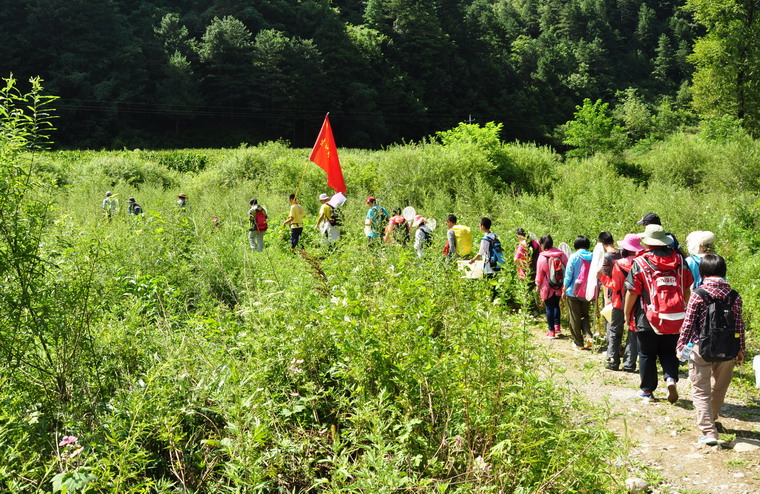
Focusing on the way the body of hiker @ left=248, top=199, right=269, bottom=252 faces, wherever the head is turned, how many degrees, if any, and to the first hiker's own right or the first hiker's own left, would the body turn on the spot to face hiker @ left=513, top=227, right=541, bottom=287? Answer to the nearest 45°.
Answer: approximately 180°

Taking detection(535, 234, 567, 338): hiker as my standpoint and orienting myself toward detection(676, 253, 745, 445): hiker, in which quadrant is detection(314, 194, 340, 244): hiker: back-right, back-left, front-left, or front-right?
back-right

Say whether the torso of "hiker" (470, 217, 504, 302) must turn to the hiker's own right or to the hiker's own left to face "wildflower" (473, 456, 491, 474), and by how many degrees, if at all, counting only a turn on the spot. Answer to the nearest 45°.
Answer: approximately 135° to the hiker's own left

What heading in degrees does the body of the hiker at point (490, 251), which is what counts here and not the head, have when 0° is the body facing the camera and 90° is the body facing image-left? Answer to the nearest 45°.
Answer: approximately 135°

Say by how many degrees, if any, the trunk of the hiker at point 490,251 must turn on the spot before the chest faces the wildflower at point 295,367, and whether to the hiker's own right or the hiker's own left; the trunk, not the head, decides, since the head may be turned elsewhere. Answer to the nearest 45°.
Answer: approximately 135° to the hiker's own left

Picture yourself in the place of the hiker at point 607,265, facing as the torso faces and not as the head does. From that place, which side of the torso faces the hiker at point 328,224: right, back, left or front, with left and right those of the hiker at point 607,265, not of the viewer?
front

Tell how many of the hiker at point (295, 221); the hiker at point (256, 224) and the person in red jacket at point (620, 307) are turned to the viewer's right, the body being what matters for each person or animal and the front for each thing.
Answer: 0

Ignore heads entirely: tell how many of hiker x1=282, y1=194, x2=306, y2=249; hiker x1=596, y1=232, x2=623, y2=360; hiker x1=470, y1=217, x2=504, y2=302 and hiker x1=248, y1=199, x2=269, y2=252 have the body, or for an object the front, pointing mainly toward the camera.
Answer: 0

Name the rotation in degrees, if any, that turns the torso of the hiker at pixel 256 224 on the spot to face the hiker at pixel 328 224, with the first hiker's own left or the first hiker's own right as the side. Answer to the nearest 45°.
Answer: approximately 135° to the first hiker's own right

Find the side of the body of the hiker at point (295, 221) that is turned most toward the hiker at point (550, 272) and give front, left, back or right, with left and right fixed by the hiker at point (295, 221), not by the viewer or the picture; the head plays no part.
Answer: back

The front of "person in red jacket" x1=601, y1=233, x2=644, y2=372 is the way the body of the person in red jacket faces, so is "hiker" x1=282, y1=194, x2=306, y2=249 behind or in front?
in front

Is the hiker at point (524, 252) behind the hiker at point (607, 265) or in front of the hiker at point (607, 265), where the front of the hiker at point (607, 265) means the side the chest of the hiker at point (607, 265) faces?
in front

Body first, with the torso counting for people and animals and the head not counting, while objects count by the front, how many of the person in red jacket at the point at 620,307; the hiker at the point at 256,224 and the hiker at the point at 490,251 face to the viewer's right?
0

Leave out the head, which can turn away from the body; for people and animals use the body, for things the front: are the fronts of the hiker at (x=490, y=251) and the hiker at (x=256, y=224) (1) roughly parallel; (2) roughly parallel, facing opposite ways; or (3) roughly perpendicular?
roughly parallel
